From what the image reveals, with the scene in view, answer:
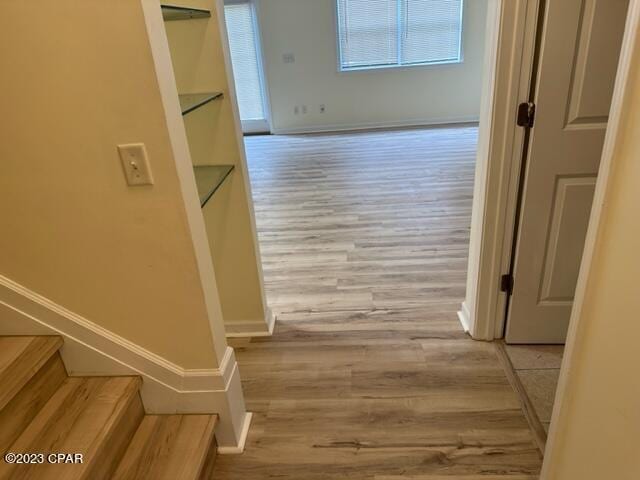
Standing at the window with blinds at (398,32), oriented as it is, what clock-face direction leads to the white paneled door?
The white paneled door is roughly at 12 o'clock from the window with blinds.

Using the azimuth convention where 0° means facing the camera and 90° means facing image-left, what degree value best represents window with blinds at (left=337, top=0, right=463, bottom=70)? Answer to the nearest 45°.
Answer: approximately 0°
